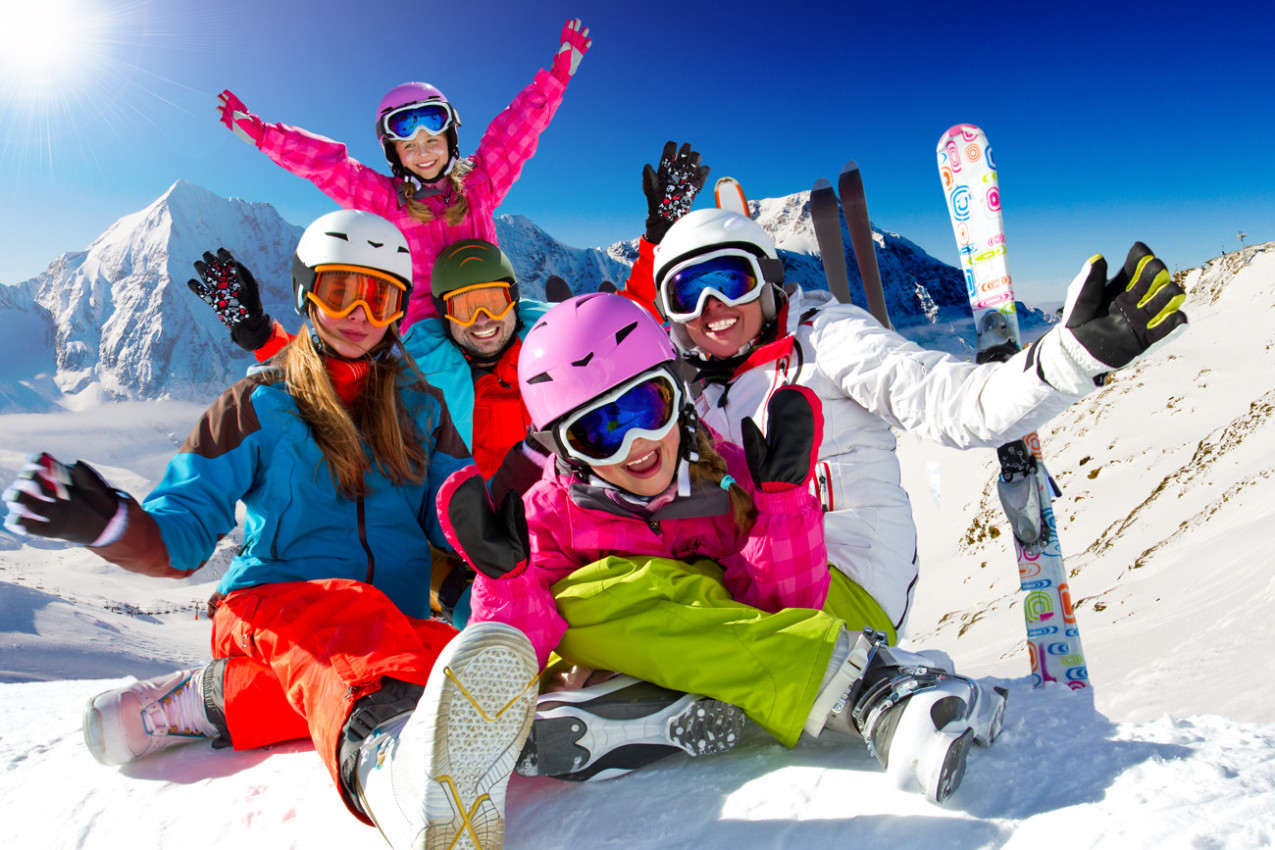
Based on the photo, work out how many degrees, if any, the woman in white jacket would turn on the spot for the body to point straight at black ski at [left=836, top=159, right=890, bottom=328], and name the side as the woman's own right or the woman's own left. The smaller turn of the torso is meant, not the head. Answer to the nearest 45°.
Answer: approximately 135° to the woman's own right

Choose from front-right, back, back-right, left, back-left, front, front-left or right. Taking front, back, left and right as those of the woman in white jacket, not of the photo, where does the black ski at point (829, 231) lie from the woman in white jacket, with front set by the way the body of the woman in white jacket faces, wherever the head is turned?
back-right

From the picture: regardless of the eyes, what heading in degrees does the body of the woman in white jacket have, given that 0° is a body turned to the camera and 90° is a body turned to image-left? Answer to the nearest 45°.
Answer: approximately 45°

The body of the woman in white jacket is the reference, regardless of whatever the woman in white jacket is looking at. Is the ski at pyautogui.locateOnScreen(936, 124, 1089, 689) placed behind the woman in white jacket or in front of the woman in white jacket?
behind
